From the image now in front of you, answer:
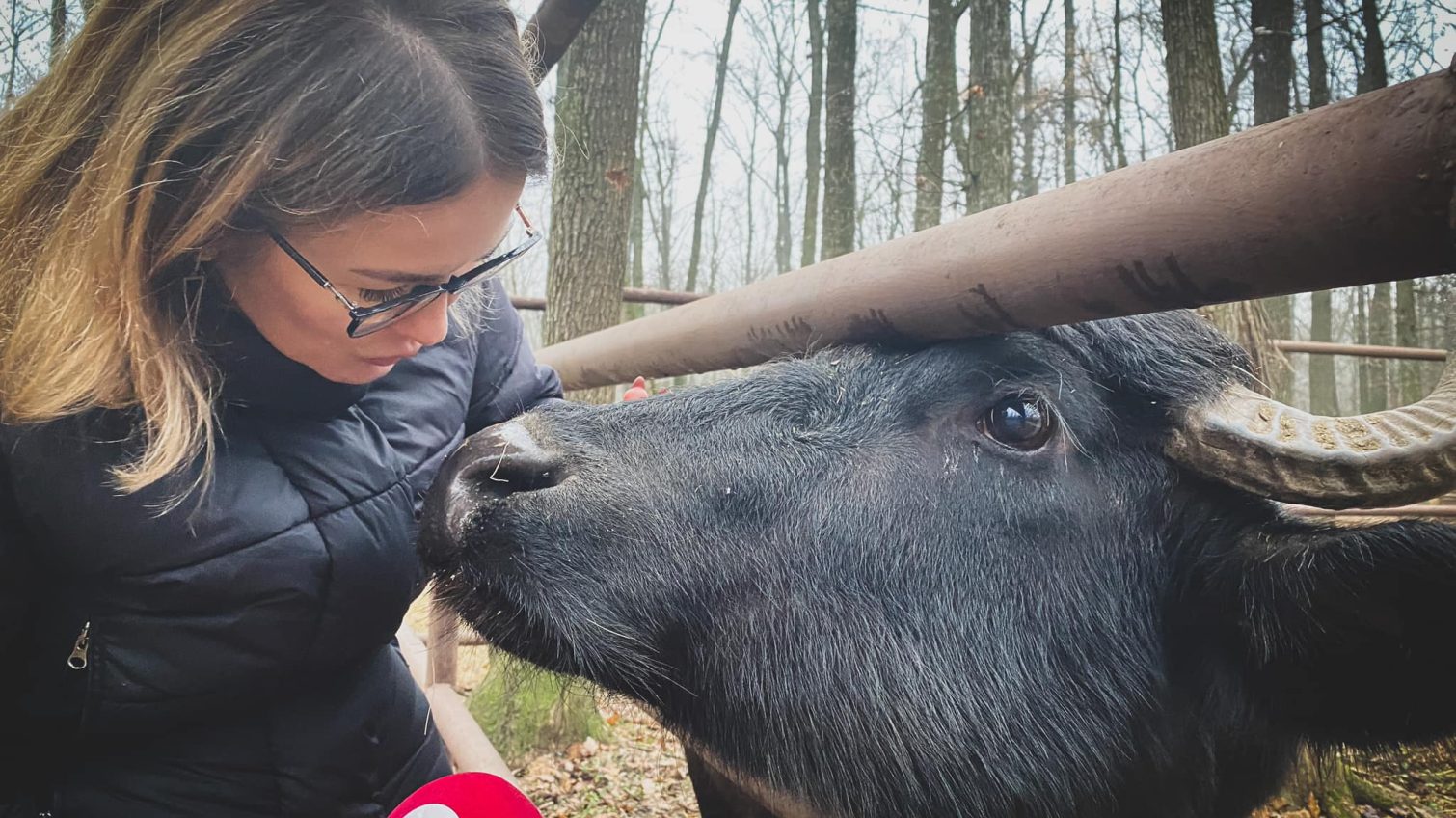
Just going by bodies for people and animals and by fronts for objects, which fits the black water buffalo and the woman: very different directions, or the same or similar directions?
very different directions

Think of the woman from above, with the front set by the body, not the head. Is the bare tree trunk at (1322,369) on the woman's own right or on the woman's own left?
on the woman's own left

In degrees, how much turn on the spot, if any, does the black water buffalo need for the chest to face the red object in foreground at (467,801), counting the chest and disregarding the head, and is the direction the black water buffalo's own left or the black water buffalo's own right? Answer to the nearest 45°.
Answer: approximately 45° to the black water buffalo's own left

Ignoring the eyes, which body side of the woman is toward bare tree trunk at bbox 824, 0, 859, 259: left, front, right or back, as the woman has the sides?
left

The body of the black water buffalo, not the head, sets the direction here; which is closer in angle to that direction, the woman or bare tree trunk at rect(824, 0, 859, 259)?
the woman

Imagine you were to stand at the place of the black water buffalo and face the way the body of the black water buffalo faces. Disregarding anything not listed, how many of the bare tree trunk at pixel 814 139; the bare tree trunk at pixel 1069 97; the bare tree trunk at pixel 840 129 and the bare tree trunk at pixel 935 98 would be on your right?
4

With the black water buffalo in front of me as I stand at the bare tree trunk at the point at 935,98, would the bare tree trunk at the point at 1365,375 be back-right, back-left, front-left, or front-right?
back-left

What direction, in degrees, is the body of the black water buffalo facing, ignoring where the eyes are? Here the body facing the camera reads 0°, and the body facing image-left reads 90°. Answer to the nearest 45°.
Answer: approximately 90°
